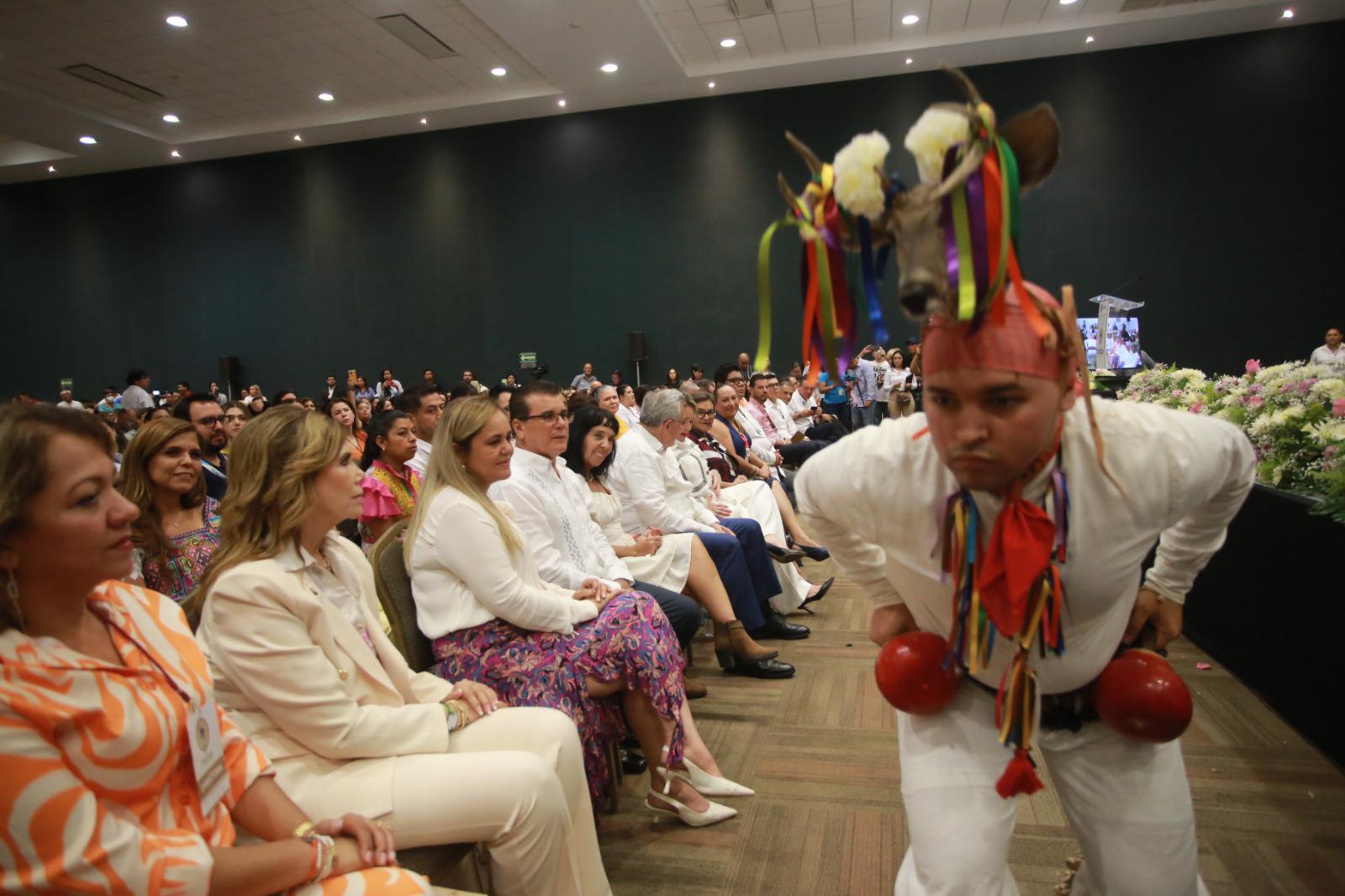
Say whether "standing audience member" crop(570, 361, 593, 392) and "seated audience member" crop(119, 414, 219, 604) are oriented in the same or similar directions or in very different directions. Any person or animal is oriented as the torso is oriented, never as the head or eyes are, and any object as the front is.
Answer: same or similar directions

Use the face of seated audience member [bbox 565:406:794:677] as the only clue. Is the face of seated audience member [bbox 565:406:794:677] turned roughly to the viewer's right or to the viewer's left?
to the viewer's right

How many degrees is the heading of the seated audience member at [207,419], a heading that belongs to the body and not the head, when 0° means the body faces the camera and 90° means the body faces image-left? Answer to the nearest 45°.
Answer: approximately 315°

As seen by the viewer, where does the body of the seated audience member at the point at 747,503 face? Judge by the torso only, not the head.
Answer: to the viewer's right

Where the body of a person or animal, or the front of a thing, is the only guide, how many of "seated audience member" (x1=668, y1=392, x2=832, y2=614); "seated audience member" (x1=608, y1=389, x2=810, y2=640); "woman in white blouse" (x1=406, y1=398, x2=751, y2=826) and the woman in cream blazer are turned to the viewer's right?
4

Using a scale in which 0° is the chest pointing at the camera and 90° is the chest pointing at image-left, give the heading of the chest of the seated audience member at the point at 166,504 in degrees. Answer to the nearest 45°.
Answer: approximately 315°

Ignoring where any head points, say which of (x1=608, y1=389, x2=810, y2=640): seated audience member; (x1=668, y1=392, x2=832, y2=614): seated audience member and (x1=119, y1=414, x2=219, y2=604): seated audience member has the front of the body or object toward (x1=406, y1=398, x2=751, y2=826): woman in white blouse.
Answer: (x1=119, y1=414, x2=219, y2=604): seated audience member

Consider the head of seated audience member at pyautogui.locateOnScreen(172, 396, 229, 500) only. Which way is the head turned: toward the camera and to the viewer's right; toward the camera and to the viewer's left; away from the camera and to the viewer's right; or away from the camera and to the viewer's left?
toward the camera and to the viewer's right

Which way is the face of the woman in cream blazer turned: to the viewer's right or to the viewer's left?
to the viewer's right

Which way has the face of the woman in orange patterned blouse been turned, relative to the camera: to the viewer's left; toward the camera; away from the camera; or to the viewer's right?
to the viewer's right

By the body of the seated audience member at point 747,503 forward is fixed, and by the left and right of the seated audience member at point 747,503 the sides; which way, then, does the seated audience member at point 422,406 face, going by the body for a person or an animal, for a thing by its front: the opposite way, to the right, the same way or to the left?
the same way

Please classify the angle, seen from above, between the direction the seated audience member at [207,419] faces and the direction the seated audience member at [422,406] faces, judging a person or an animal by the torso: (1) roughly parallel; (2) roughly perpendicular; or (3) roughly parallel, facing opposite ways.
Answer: roughly parallel

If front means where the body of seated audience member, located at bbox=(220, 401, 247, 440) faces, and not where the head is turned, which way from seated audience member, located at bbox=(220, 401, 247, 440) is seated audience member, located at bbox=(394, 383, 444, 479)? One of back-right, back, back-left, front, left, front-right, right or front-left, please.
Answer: front

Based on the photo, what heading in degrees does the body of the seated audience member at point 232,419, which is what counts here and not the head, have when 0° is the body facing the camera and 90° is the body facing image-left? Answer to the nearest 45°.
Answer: approximately 315°

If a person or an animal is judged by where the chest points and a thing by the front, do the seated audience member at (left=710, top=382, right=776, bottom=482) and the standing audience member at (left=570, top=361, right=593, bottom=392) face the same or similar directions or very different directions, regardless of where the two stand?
same or similar directions

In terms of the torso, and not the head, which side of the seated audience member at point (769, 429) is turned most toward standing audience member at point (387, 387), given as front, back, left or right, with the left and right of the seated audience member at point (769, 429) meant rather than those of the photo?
back

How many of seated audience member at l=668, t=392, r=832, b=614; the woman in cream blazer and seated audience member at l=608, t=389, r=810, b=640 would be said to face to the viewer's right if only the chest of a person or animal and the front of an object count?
3

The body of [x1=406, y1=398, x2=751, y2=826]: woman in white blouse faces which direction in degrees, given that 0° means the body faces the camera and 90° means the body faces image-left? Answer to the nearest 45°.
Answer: approximately 270°

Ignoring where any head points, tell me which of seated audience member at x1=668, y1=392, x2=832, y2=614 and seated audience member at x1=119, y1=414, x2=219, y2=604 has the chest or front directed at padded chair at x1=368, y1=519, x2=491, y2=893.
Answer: seated audience member at x1=119, y1=414, x2=219, y2=604
